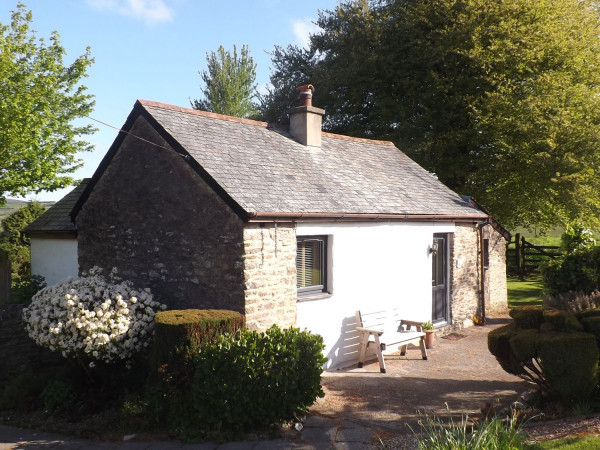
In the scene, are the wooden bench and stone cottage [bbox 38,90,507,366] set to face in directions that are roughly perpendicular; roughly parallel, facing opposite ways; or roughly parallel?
roughly parallel

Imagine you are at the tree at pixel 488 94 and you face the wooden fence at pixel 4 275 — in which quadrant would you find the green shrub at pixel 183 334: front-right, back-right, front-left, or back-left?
front-left

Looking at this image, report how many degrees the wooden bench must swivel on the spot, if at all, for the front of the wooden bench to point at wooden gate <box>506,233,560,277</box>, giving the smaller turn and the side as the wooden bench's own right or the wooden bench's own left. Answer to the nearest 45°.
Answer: approximately 135° to the wooden bench's own left

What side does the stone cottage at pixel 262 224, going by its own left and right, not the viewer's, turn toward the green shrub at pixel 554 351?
front

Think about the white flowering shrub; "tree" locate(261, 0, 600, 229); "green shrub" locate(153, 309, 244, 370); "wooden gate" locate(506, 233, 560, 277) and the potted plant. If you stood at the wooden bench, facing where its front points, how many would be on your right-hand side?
2

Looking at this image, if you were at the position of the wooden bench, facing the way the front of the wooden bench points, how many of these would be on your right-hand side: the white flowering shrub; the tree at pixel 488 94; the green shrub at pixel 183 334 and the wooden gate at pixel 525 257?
2

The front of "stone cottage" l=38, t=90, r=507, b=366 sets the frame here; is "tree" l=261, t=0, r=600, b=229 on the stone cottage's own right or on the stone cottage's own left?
on the stone cottage's own left

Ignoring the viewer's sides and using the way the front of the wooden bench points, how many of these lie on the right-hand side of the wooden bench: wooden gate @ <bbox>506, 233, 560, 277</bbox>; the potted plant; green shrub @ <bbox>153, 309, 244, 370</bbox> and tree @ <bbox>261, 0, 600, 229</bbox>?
1

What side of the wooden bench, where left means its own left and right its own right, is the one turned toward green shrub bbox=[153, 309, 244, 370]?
right

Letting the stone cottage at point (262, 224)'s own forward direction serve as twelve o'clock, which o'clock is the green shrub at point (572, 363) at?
The green shrub is roughly at 12 o'clock from the stone cottage.

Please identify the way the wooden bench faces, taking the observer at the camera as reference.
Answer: facing the viewer and to the right of the viewer

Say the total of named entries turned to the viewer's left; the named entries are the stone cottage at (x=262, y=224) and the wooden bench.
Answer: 0
